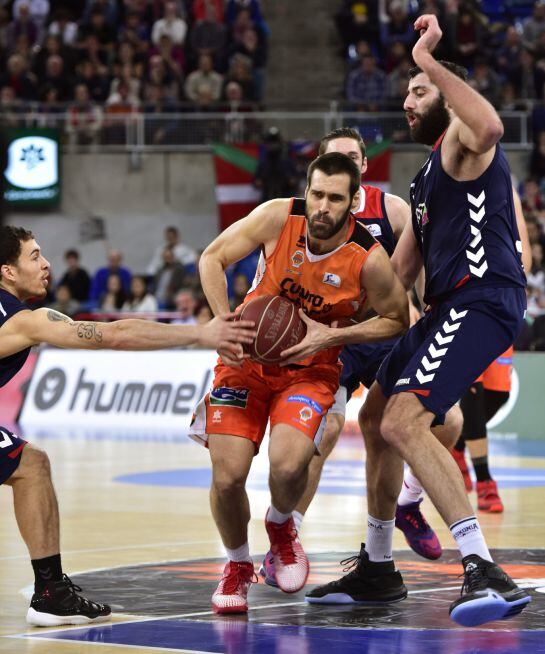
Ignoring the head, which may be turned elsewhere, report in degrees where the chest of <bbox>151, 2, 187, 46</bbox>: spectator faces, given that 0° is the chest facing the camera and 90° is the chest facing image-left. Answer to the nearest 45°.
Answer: approximately 0°

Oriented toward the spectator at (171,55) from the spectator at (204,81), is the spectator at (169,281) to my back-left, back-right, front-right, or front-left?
back-left

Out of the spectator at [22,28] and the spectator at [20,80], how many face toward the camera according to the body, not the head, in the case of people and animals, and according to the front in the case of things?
2

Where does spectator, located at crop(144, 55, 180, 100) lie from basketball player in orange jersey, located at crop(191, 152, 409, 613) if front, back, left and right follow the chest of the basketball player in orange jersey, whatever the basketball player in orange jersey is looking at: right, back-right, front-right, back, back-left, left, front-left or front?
back

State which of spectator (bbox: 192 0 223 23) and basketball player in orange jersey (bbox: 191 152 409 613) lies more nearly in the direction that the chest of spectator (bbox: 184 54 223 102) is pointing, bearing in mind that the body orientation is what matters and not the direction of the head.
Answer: the basketball player in orange jersey

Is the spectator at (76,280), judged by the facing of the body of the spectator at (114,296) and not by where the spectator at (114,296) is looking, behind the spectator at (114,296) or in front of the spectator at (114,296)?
behind

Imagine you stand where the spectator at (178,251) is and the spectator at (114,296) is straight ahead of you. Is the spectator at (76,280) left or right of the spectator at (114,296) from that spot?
right

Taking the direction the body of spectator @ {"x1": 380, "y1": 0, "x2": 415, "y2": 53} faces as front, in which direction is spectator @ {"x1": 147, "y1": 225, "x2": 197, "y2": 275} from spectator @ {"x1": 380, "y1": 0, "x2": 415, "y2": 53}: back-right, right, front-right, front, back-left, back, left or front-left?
front-right

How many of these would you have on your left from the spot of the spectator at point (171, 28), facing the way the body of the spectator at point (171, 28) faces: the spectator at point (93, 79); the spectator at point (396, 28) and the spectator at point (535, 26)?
2

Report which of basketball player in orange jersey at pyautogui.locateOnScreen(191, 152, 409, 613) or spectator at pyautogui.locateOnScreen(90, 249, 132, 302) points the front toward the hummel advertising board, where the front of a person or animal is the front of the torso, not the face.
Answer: the spectator

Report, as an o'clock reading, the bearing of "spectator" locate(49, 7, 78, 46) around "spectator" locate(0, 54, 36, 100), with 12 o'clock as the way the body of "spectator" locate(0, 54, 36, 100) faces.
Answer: "spectator" locate(49, 7, 78, 46) is roughly at 7 o'clock from "spectator" locate(0, 54, 36, 100).

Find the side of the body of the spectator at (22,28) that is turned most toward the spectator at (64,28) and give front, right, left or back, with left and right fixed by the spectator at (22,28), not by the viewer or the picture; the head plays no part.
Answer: left

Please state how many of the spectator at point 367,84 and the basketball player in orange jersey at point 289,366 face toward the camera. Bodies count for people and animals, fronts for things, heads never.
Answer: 2
